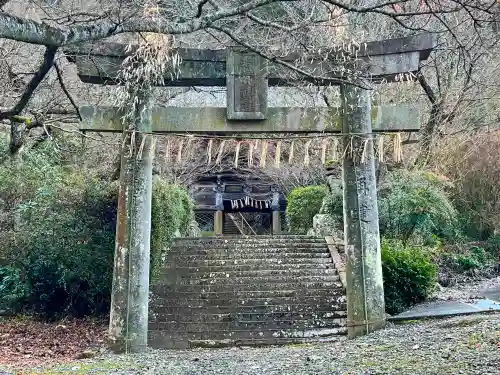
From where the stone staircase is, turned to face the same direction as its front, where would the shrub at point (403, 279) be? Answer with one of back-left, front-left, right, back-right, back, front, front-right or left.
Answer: left

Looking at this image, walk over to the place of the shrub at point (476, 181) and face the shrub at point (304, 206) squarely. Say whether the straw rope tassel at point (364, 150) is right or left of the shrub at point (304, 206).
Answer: left

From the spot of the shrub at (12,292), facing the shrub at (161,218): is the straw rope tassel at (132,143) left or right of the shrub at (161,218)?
right

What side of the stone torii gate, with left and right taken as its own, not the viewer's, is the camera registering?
front

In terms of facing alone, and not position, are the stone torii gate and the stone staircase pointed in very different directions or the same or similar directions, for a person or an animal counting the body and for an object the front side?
same or similar directions

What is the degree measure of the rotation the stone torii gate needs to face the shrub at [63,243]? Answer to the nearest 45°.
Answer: approximately 135° to its right

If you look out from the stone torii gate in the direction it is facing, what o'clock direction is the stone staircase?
The stone staircase is roughly at 6 o'clock from the stone torii gate.

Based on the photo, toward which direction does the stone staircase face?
toward the camera

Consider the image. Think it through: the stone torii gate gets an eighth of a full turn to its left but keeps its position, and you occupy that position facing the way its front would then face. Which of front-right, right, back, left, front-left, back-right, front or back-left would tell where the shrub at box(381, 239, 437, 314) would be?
left

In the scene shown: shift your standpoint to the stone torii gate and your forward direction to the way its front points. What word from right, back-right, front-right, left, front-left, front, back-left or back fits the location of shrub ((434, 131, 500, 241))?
back-left

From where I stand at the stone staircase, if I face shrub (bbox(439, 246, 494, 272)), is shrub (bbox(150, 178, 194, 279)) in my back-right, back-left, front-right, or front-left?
back-left

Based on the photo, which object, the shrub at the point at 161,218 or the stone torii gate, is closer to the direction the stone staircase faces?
the stone torii gate

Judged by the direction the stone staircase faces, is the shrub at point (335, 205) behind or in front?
behind

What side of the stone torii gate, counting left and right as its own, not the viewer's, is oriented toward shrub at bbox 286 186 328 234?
back

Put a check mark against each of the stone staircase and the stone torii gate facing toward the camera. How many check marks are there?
2

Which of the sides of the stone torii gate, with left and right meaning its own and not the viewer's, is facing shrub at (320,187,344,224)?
back
